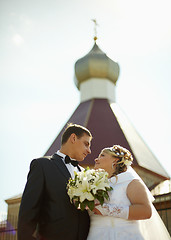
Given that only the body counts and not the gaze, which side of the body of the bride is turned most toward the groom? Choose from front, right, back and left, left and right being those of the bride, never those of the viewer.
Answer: front

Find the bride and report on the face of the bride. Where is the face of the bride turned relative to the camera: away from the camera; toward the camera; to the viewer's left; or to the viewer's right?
to the viewer's left

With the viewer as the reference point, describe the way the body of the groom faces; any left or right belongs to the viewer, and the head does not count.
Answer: facing the viewer and to the right of the viewer

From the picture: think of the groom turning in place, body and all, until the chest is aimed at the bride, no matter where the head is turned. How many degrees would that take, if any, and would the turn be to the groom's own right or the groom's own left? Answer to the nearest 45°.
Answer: approximately 45° to the groom's own left

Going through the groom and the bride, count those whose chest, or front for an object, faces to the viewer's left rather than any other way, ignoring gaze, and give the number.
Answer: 1

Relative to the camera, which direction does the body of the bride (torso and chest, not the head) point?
to the viewer's left
